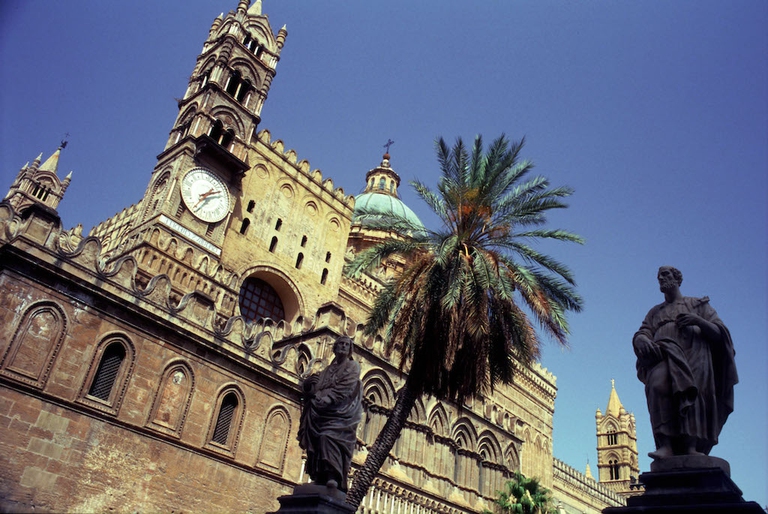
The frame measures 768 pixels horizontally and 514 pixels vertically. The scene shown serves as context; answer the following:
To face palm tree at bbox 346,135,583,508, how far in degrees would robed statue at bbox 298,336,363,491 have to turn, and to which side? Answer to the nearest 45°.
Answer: approximately 180°

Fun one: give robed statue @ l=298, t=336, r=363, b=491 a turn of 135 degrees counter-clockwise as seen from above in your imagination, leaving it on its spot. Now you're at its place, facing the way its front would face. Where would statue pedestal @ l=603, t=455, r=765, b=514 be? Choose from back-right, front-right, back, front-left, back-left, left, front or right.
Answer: front-right

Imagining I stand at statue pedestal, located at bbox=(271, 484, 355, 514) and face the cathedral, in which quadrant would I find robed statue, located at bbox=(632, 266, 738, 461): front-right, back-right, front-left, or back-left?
back-right

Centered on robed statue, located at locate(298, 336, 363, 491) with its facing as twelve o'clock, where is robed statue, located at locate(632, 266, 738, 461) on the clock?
robed statue, located at locate(632, 266, 738, 461) is roughly at 9 o'clock from robed statue, located at locate(298, 336, 363, 491).

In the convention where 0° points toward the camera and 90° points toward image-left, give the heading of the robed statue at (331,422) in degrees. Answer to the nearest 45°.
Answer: approximately 45°

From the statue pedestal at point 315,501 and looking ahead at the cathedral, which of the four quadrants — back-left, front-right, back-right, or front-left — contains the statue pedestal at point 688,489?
back-right

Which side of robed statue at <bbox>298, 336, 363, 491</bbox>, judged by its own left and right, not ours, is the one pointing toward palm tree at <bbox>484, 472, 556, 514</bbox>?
back
